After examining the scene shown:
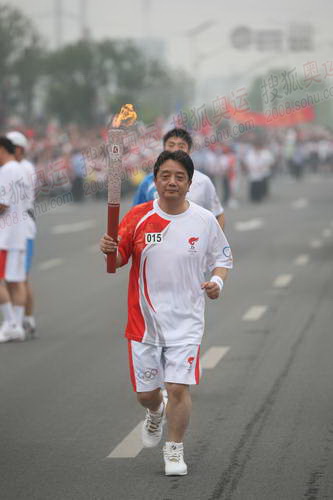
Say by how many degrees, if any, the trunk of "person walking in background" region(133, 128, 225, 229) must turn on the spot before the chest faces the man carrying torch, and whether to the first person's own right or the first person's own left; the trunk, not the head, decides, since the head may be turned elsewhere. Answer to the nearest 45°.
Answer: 0° — they already face them

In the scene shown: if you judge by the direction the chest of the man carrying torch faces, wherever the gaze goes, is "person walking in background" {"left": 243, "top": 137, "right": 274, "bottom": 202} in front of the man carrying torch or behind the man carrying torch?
behind

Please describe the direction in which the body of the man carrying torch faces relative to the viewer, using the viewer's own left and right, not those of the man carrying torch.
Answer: facing the viewer

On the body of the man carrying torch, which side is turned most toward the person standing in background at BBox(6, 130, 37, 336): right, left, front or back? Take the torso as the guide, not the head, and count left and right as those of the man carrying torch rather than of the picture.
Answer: back

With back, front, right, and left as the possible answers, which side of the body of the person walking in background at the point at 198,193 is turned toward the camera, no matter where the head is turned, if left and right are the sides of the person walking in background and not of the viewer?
front
